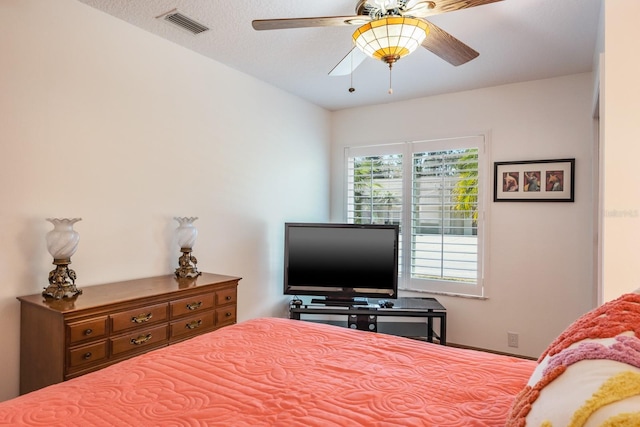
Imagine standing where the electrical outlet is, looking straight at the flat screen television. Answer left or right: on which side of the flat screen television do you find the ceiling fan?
left

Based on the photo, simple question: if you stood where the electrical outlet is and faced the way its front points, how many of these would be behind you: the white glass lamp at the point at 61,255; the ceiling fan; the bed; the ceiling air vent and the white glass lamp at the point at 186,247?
0

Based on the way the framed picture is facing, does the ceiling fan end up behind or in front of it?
in front

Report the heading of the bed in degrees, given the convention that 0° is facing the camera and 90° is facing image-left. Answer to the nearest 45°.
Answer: approximately 135°

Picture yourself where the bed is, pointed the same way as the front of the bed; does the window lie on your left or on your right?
on your right

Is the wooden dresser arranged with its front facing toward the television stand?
no

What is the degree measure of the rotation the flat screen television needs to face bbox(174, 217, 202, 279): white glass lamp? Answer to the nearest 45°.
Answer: approximately 45° to its right

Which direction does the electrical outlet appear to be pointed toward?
toward the camera

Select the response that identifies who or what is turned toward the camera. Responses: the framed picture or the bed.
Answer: the framed picture

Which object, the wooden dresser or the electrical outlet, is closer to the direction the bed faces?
the wooden dresser

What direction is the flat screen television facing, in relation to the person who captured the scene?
facing the viewer

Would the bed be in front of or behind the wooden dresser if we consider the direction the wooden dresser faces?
in front

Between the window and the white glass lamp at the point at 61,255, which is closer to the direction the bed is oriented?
the white glass lamp

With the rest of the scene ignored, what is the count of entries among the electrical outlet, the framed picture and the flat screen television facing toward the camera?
3

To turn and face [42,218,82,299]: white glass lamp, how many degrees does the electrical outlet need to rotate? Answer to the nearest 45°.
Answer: approximately 45° to its right

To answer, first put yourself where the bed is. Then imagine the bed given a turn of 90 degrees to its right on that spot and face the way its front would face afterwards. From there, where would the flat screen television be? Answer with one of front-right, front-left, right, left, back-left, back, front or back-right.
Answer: front-left

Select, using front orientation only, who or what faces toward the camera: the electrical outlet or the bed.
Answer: the electrical outlet

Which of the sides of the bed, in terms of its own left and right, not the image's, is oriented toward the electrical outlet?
right
